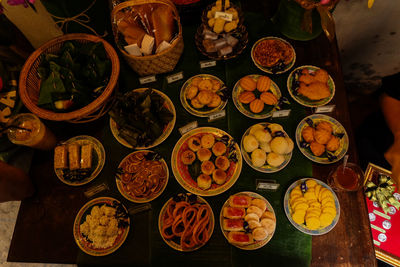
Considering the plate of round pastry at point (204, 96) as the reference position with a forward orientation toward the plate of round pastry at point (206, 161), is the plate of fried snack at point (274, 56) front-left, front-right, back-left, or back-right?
back-left

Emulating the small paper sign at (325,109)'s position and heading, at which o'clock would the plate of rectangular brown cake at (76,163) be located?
The plate of rectangular brown cake is roughly at 2 o'clock from the small paper sign.

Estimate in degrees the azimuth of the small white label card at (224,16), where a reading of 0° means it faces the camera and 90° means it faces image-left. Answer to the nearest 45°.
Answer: approximately 0°

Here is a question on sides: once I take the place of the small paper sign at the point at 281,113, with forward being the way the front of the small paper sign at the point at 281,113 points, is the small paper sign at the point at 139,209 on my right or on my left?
on my right

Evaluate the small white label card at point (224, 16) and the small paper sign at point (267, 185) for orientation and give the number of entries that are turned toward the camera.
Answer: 2
